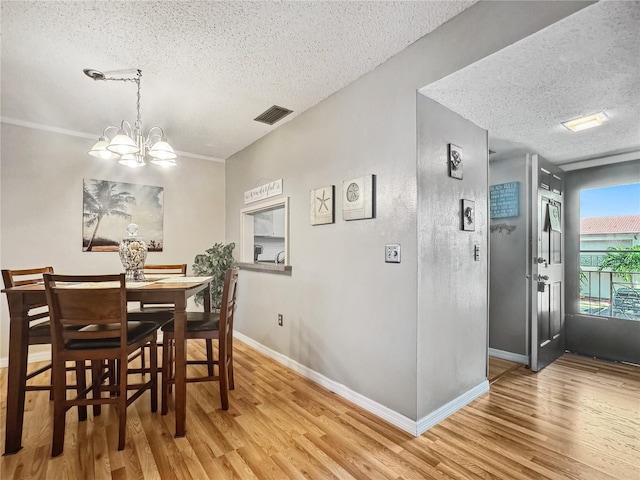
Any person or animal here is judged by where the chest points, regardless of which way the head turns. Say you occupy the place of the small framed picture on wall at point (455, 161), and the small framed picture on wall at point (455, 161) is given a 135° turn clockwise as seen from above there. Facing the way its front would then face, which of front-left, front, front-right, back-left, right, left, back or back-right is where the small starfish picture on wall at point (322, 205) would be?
front

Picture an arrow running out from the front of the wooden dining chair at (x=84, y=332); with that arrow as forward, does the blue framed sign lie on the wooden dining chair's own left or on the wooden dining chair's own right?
on the wooden dining chair's own right

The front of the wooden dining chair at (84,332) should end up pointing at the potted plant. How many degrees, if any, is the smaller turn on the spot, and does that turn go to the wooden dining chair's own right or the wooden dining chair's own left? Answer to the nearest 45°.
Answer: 0° — it already faces it

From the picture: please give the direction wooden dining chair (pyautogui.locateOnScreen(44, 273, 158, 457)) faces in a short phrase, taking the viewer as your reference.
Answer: facing away from the viewer and to the right of the viewer

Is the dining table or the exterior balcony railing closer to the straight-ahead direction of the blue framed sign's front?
the dining table
